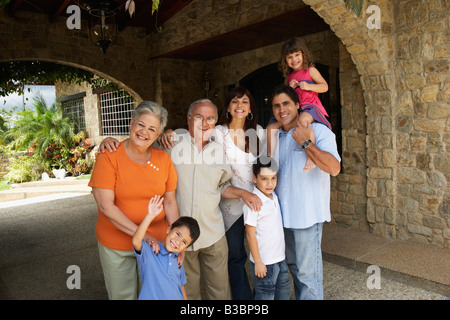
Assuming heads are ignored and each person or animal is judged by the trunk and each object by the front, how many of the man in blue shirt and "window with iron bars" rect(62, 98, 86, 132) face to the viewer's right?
0

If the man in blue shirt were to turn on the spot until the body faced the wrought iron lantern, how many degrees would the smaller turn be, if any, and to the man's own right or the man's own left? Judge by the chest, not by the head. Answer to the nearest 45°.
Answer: approximately 90° to the man's own right

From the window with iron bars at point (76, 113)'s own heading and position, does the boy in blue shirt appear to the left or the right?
on its left

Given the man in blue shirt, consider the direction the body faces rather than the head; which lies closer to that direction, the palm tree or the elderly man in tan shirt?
the elderly man in tan shirt

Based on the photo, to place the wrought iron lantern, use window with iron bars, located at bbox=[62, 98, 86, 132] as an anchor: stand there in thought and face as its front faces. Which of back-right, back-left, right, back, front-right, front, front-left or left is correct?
front-left

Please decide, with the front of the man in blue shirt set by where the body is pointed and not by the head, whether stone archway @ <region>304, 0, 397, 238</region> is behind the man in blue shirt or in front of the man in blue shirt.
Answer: behind

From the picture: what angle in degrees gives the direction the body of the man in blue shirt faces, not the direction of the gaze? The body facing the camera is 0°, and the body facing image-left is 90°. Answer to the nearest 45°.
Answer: approximately 45°

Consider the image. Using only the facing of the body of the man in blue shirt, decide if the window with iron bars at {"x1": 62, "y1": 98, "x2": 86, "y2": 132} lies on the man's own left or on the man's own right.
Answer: on the man's own right

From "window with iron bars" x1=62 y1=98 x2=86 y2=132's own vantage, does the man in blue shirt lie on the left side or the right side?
on its left

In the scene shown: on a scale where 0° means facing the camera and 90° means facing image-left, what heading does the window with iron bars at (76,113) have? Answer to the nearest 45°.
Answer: approximately 45°

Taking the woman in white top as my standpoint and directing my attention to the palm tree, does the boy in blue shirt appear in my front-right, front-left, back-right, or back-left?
back-left
